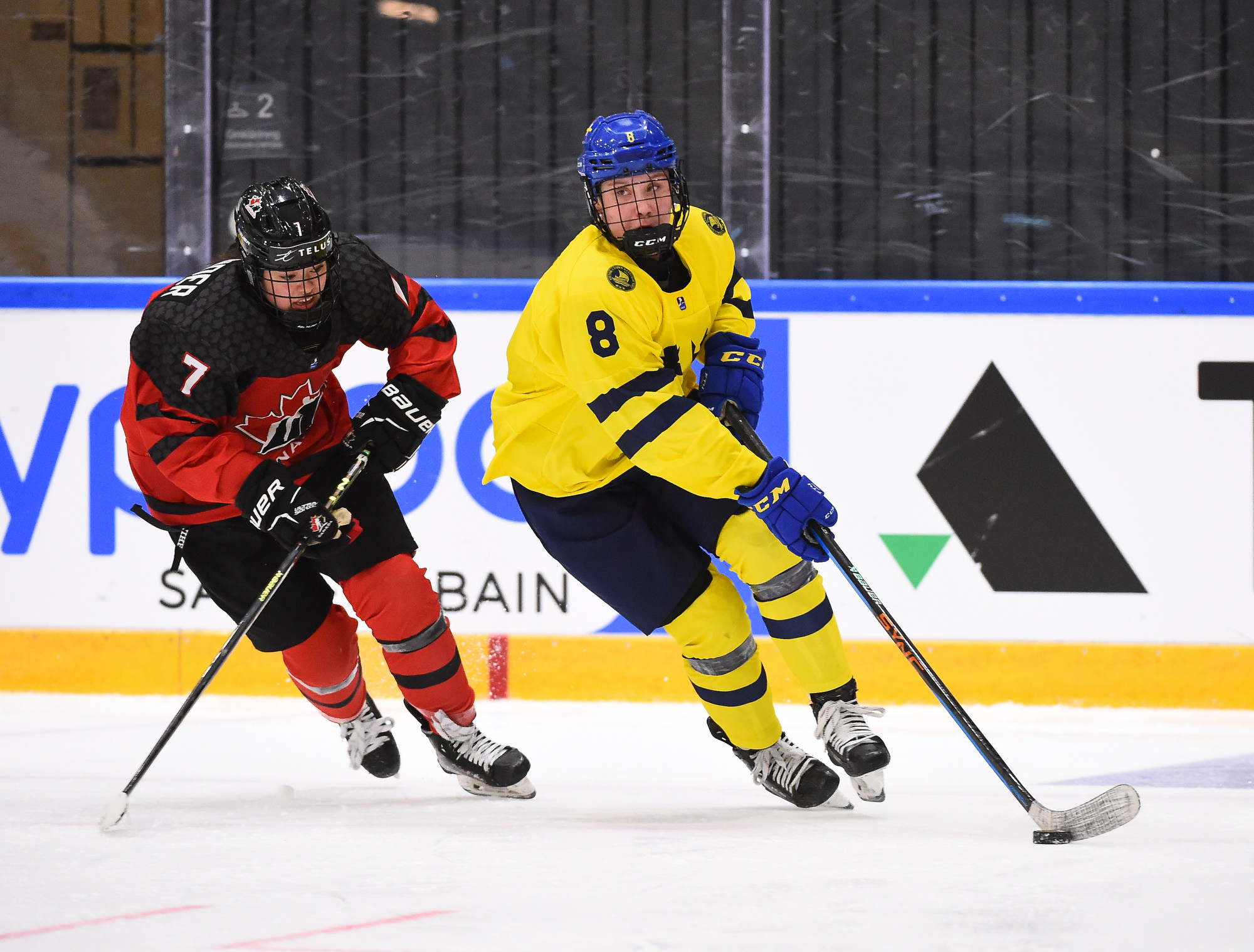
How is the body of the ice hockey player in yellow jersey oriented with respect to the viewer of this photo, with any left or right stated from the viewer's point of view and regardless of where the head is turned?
facing the viewer and to the right of the viewer

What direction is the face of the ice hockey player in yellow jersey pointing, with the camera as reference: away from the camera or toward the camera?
toward the camera

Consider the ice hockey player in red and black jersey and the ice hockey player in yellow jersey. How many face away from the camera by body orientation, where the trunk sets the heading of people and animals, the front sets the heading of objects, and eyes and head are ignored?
0

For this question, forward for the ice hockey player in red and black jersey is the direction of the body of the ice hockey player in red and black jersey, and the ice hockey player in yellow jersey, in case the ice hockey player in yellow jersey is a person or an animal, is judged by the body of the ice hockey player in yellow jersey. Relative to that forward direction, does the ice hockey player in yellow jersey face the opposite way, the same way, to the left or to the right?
the same way

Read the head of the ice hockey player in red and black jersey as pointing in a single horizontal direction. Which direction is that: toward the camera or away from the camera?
toward the camera
